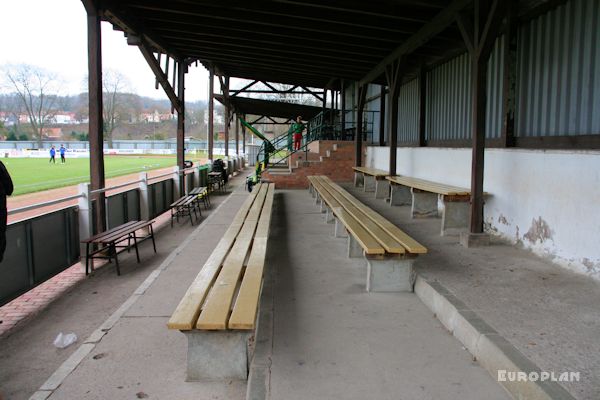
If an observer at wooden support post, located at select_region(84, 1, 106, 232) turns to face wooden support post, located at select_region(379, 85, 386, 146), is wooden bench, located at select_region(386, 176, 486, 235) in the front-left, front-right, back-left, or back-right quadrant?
front-right

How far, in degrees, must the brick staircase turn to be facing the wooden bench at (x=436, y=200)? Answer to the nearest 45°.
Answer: approximately 90° to its left

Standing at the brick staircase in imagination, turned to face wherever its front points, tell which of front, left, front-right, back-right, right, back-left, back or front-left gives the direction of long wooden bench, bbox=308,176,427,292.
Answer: left

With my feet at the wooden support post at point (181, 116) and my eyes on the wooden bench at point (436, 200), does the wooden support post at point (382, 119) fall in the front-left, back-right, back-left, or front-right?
front-left

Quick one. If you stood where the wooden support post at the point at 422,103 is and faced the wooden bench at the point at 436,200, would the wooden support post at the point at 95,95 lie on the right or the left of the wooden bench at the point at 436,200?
right

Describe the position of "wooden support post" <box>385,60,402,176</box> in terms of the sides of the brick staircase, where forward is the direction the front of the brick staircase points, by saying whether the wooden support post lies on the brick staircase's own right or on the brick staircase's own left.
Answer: on the brick staircase's own left

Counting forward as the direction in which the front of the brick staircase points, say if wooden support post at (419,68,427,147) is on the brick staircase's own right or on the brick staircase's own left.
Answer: on the brick staircase's own left

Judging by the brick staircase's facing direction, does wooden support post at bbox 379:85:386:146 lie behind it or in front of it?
behind
